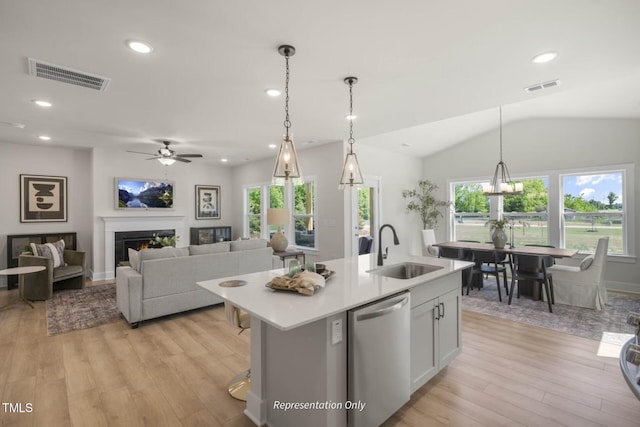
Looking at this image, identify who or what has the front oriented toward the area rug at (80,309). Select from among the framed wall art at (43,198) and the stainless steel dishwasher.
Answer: the framed wall art

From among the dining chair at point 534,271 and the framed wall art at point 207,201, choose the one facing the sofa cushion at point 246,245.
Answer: the framed wall art

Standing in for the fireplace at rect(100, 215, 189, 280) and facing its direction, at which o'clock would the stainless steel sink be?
The stainless steel sink is roughly at 11 o'clock from the fireplace.

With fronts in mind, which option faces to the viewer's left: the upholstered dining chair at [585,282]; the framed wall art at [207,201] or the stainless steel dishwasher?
the upholstered dining chair

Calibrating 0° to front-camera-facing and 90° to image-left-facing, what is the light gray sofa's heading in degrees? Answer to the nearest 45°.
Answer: approximately 135°

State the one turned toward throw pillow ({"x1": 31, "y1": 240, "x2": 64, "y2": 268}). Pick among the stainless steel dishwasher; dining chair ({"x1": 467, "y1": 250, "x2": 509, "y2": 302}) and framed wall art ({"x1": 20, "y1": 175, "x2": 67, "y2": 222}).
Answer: the framed wall art

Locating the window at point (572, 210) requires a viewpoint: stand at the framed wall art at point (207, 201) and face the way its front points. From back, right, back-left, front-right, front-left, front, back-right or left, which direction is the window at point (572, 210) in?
front-left

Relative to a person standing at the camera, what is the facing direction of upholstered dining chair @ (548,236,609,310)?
facing to the left of the viewer

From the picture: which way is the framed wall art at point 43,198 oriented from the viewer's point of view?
toward the camera

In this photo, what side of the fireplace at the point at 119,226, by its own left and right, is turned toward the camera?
front

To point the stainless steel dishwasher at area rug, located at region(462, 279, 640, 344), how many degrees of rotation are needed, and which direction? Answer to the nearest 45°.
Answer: approximately 90° to its left

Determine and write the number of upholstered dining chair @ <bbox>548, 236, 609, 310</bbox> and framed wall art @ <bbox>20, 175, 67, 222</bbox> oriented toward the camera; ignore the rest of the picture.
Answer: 1

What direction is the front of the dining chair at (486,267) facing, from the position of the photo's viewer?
facing away from the viewer and to the right of the viewer

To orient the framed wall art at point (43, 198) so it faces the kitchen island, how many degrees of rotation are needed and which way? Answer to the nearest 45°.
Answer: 0° — it already faces it

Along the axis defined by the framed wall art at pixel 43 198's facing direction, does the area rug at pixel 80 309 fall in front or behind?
in front
